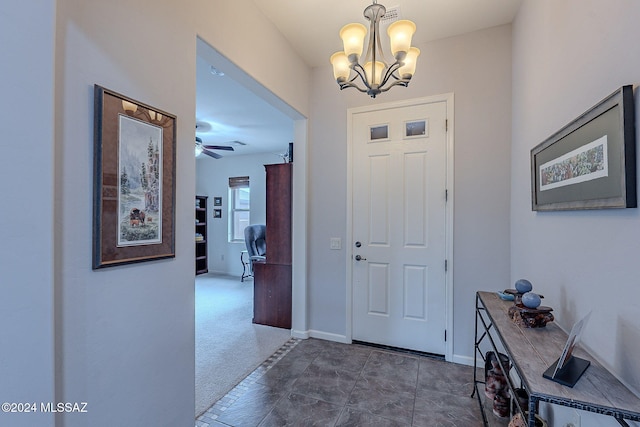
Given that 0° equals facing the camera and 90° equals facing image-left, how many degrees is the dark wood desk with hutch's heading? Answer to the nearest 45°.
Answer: approximately 90°

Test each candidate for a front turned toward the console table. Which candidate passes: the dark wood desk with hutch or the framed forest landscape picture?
the framed forest landscape picture

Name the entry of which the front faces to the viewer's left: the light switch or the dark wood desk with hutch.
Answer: the dark wood desk with hutch

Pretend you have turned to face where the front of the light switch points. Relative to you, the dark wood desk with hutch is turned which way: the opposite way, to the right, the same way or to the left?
to the right

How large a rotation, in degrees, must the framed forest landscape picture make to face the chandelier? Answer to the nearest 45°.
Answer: approximately 45° to its left

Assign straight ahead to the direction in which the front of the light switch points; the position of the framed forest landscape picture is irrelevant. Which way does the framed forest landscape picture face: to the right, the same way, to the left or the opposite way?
to the left

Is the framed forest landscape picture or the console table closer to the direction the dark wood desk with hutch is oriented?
the framed forest landscape picture

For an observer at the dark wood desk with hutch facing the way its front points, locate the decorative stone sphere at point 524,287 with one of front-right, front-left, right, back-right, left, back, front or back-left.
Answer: back-left

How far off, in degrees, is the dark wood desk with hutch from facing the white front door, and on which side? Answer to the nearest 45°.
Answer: approximately 135° to its left
